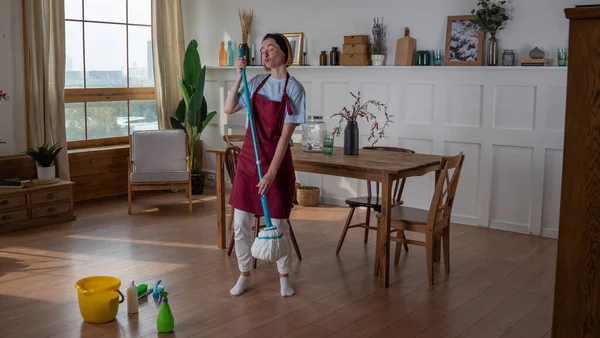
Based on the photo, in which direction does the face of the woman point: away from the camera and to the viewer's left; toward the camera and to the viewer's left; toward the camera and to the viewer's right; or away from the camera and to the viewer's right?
toward the camera and to the viewer's left

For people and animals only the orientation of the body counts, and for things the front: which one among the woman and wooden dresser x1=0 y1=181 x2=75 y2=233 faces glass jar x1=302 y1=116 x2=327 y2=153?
the wooden dresser

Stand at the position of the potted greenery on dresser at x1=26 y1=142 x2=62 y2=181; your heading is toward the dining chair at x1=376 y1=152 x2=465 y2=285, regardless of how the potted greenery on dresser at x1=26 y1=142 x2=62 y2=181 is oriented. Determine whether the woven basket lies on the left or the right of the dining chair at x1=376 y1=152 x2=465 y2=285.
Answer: left

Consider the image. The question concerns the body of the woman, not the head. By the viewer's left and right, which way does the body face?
facing the viewer and to the left of the viewer

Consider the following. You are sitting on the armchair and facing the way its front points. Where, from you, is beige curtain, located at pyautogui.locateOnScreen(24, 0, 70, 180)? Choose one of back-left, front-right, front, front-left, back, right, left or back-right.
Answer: right

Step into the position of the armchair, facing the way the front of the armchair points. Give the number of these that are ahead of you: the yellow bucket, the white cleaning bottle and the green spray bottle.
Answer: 3

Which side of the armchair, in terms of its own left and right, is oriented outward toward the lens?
front

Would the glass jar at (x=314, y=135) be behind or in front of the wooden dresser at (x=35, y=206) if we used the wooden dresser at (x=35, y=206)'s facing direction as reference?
in front

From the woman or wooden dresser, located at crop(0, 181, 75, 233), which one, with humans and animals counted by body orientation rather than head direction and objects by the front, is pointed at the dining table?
the wooden dresser

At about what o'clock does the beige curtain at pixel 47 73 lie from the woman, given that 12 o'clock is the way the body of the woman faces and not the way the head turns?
The beige curtain is roughly at 3 o'clock from the woman.

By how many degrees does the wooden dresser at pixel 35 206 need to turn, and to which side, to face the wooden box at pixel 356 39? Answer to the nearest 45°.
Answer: approximately 45° to its left

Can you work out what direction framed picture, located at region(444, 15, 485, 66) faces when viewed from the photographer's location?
facing the viewer

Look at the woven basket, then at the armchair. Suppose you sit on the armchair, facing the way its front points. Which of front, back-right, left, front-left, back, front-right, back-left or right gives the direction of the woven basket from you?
left

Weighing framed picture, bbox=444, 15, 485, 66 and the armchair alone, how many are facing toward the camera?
2

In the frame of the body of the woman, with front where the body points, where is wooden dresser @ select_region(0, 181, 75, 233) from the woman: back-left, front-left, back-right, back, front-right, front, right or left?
right
